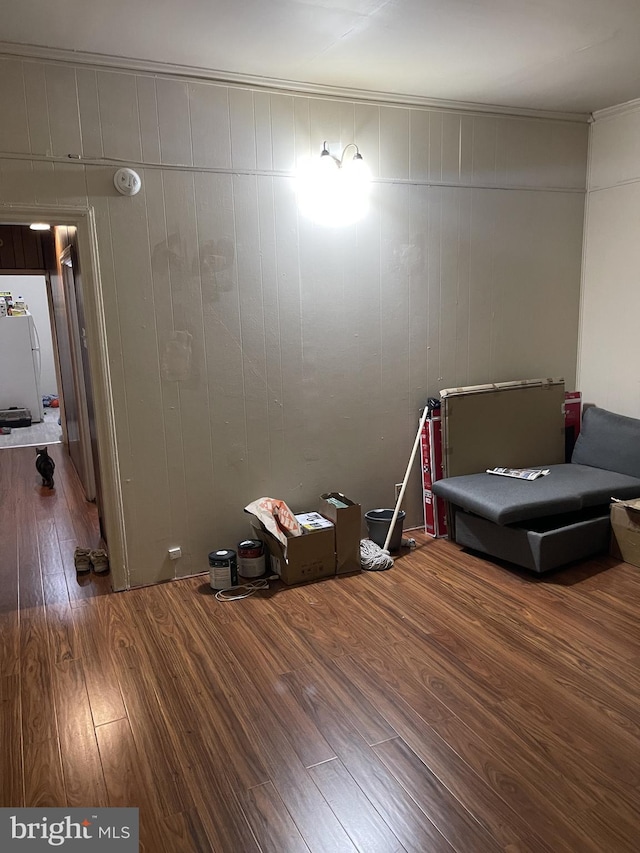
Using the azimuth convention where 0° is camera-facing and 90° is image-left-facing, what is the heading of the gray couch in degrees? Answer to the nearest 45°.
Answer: approximately 45°

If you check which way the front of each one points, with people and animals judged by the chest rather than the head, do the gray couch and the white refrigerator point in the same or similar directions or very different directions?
very different directions

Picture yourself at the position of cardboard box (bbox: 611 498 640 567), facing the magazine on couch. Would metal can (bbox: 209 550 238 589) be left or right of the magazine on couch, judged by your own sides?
left

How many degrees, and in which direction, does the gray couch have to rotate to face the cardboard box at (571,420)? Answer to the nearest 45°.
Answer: approximately 135° to its right

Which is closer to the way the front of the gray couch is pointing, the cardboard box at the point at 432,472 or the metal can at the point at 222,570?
the metal can
